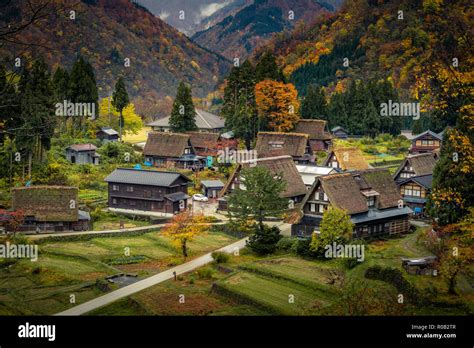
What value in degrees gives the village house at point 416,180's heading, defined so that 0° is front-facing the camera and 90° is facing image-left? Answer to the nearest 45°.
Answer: approximately 45°

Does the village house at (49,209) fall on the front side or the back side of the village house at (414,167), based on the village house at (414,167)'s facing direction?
on the front side

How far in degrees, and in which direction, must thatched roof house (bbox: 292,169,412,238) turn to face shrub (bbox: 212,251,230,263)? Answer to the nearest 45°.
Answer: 0° — it already faces it

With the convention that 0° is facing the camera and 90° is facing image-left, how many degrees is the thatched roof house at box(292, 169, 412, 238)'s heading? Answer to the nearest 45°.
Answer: approximately 45°

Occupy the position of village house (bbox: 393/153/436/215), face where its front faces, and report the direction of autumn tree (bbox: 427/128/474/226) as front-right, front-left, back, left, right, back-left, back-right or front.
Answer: front-left

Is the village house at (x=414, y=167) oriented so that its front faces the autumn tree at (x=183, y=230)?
yes

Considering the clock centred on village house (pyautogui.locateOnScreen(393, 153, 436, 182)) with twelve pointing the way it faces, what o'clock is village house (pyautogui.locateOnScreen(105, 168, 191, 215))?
village house (pyautogui.locateOnScreen(105, 168, 191, 215)) is roughly at 1 o'clock from village house (pyautogui.locateOnScreen(393, 153, 436, 182)).

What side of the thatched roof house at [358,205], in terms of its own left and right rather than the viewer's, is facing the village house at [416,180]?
back

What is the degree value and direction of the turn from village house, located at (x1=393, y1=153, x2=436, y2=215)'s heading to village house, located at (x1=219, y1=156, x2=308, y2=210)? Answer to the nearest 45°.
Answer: approximately 45° to its right

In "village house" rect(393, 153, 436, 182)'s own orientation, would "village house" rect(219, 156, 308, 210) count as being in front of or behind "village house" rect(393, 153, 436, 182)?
in front
